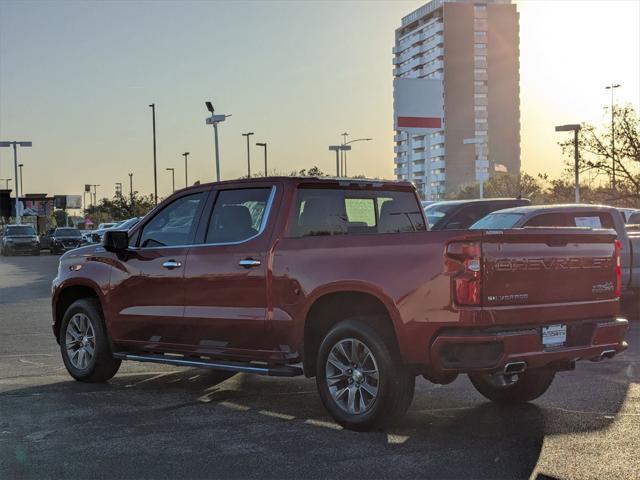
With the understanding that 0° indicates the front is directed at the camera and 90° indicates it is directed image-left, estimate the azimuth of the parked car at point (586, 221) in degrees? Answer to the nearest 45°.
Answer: approximately 45°

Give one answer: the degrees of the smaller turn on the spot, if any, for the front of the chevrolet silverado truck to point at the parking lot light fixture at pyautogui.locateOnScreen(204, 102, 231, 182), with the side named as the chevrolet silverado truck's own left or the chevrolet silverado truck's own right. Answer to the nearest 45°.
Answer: approximately 45° to the chevrolet silverado truck's own right

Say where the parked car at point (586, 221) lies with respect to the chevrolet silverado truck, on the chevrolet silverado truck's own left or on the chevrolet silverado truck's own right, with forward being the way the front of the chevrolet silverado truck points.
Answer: on the chevrolet silverado truck's own right

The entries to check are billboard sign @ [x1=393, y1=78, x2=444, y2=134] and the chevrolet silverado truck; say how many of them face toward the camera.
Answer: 1

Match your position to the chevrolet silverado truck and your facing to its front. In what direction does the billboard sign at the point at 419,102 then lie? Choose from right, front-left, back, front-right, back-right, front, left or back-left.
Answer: front-right

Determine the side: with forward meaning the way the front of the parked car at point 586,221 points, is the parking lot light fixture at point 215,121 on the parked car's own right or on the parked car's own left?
on the parked car's own right

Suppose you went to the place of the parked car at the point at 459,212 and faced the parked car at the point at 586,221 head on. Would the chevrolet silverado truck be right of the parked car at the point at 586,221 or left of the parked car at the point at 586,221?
right

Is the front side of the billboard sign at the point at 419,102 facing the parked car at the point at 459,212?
yes

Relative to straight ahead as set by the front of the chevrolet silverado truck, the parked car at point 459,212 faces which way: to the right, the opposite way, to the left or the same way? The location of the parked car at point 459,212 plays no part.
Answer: to the left

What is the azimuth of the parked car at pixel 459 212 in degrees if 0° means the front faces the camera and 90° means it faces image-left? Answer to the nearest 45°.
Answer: approximately 45°

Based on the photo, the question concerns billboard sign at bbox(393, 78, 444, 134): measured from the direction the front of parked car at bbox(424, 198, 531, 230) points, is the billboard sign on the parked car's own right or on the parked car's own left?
on the parked car's own right

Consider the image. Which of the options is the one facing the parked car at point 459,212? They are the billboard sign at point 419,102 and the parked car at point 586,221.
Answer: the billboard sign

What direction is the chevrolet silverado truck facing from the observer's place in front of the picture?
facing away from the viewer and to the left of the viewer
